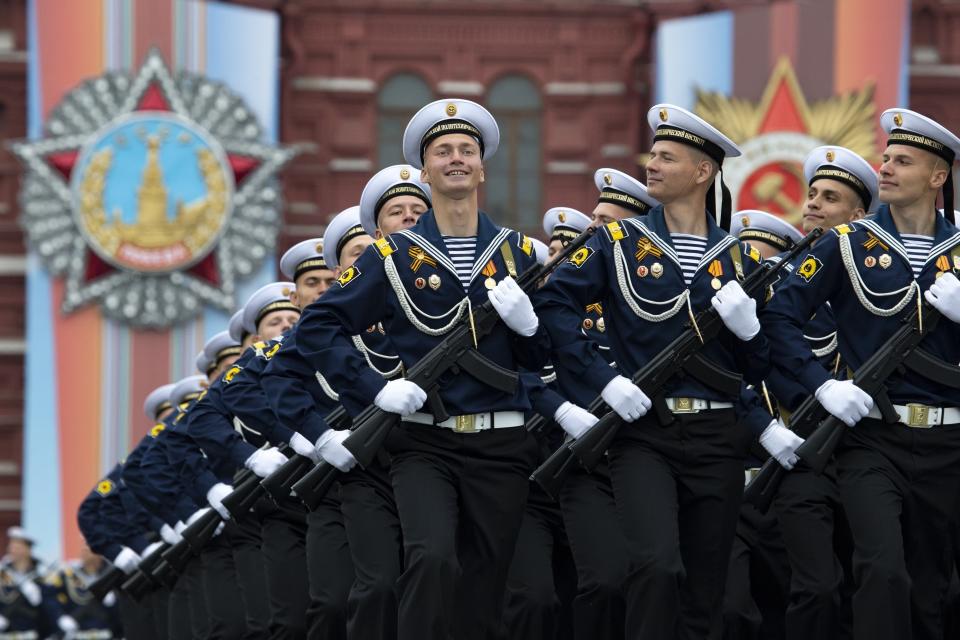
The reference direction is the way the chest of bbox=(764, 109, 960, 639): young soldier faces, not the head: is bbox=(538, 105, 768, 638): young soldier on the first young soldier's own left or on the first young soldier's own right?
on the first young soldier's own right

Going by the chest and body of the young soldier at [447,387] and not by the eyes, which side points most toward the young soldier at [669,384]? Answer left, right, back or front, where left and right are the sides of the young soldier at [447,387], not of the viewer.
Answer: left

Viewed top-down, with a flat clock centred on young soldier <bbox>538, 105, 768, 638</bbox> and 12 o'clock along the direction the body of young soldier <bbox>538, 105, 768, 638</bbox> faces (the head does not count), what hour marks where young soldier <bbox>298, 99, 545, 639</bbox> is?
young soldier <bbox>298, 99, 545, 639</bbox> is roughly at 3 o'clock from young soldier <bbox>538, 105, 768, 638</bbox>.

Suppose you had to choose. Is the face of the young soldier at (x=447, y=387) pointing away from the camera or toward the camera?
toward the camera

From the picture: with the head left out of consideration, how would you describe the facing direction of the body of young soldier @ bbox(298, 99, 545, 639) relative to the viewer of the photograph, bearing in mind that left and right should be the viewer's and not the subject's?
facing the viewer

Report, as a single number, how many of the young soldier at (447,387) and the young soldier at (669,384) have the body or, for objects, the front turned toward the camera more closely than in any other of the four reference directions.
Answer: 2

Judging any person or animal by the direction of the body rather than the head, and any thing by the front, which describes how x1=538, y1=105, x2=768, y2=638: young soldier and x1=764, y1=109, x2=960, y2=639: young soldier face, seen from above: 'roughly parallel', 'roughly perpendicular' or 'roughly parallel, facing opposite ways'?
roughly parallel

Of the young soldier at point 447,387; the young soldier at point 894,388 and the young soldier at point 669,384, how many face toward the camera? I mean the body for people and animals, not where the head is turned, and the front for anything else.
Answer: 3

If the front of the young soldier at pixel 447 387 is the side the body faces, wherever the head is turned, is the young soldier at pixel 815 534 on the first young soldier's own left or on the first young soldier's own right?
on the first young soldier's own left

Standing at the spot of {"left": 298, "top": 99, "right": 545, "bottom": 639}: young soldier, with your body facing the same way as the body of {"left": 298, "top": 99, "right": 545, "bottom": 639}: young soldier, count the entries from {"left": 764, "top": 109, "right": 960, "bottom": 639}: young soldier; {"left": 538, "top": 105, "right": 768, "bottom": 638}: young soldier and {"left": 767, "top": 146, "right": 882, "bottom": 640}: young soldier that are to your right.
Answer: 0

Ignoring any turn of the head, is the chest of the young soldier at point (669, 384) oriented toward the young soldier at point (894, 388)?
no

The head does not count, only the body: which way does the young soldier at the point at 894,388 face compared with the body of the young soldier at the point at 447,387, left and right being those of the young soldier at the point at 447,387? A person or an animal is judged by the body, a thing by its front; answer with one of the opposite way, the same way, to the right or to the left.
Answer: the same way

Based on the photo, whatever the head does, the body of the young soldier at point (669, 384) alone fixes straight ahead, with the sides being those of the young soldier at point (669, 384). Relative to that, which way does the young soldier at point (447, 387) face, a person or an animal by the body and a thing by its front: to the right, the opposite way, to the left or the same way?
the same way

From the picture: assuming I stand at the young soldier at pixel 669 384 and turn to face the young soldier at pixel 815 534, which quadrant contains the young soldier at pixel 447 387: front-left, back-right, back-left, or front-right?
back-left

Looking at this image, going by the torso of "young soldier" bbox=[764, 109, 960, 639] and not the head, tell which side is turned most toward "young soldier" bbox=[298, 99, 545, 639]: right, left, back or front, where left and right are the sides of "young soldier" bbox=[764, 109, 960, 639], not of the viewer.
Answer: right
